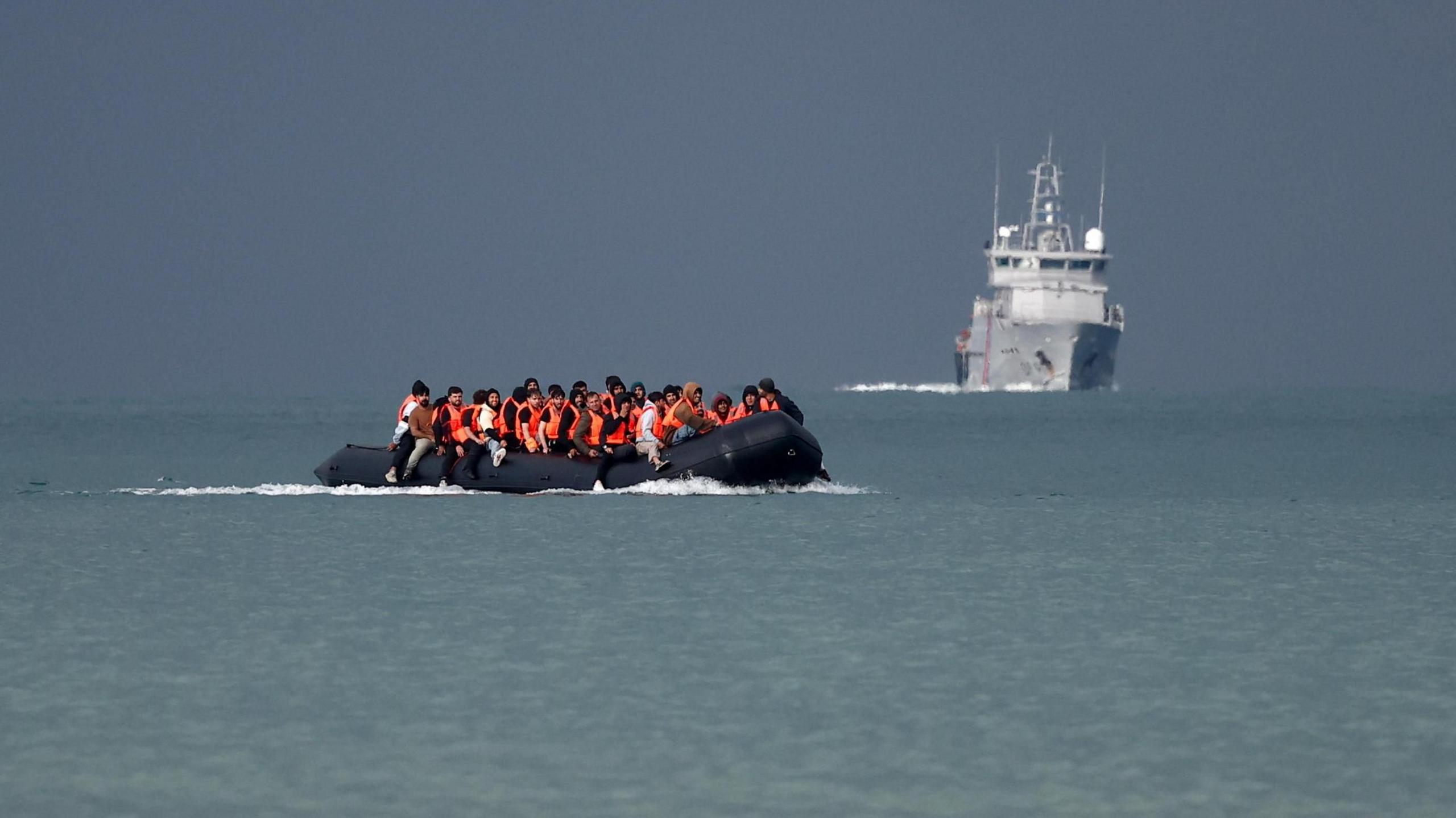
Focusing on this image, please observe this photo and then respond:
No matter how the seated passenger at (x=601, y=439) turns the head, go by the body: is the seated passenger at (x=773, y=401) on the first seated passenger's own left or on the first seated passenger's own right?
on the first seated passenger's own left

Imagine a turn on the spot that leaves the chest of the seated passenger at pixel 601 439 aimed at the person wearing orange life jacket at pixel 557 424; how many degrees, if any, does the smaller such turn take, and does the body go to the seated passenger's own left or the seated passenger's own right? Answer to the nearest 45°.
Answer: approximately 135° to the seated passenger's own right

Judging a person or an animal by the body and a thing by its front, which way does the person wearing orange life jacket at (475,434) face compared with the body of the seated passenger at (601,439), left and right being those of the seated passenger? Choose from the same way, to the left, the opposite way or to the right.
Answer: the same way

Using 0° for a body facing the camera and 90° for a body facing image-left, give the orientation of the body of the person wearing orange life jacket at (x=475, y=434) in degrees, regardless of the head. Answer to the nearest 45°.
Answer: approximately 315°

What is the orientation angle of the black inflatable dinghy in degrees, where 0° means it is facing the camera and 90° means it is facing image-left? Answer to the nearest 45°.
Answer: approximately 270°

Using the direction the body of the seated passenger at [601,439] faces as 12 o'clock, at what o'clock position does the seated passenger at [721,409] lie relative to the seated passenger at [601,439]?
the seated passenger at [721,409] is roughly at 10 o'clock from the seated passenger at [601,439].

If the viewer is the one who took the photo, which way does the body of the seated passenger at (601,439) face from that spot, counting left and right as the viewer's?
facing the viewer and to the right of the viewer

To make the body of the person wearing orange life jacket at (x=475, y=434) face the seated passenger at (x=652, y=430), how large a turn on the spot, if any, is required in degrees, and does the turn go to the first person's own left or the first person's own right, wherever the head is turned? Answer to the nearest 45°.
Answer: approximately 45° to the first person's own left

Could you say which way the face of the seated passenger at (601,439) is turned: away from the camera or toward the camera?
toward the camera

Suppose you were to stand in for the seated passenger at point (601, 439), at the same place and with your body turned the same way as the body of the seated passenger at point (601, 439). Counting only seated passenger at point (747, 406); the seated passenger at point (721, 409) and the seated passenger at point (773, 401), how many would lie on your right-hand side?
0

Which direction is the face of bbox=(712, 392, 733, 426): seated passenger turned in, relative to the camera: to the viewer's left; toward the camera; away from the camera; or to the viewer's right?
toward the camera

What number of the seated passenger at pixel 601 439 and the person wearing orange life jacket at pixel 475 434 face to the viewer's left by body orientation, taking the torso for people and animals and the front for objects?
0
